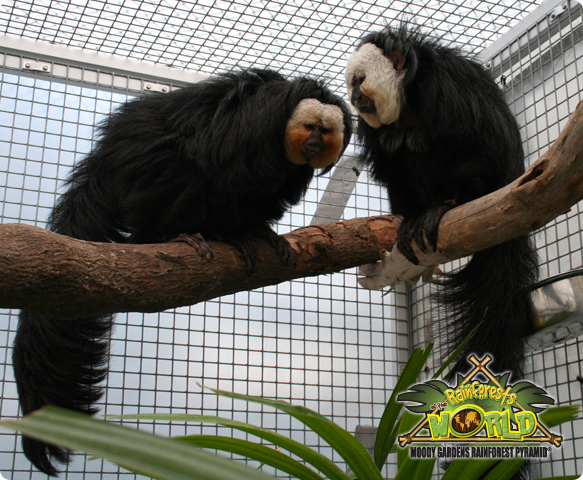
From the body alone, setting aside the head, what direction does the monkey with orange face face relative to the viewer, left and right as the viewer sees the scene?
facing the viewer and to the right of the viewer

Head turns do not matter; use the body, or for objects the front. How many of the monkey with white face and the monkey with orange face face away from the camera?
0

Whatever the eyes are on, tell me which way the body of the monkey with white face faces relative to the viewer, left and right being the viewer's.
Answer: facing the viewer and to the left of the viewer
